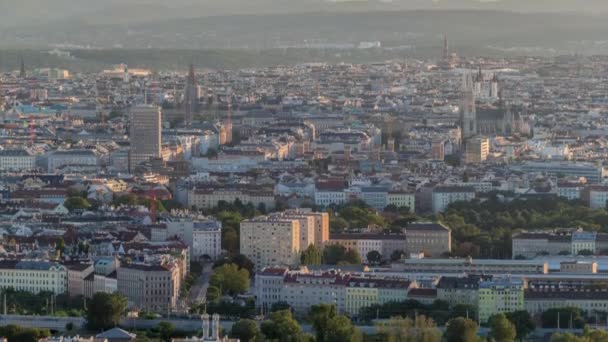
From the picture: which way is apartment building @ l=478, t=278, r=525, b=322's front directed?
toward the camera

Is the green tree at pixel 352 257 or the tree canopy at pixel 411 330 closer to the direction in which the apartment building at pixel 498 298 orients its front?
the tree canopy

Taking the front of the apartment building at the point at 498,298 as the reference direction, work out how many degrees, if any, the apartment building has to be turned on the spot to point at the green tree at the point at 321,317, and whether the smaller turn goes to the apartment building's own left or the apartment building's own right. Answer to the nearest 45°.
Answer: approximately 45° to the apartment building's own right

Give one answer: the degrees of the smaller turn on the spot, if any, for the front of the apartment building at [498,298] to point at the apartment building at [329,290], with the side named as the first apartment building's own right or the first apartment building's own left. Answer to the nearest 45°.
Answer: approximately 90° to the first apartment building's own right

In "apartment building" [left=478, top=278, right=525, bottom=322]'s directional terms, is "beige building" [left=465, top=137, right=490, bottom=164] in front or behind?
behind

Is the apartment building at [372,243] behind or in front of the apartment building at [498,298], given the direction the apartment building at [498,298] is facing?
behind

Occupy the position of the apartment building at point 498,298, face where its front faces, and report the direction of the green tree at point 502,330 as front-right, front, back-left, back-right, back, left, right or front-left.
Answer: front

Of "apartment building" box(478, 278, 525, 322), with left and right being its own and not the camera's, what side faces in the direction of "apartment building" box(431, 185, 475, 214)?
back

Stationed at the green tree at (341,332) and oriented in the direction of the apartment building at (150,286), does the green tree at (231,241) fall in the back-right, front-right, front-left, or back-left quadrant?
front-right
